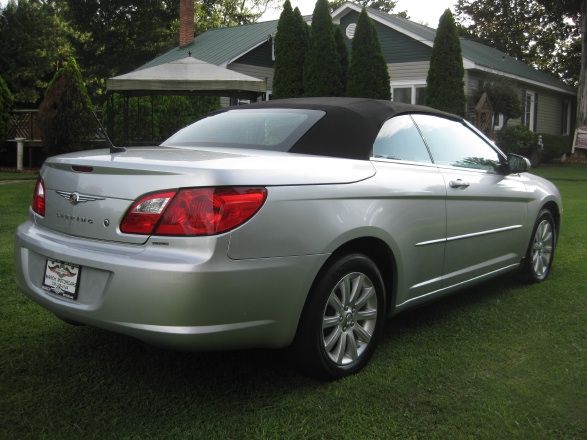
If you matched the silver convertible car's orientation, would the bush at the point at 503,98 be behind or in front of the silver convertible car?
in front

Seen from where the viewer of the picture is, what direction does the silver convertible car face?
facing away from the viewer and to the right of the viewer

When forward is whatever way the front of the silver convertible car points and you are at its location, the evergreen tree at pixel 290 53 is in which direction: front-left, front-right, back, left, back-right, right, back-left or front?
front-left

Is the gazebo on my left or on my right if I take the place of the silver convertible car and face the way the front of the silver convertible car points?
on my left

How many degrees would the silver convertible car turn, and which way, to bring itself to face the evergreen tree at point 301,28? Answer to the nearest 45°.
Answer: approximately 45° to its left

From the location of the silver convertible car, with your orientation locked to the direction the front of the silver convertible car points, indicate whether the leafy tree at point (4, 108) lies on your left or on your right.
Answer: on your left

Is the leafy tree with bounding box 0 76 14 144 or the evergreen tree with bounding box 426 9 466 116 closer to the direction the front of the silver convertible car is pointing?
the evergreen tree

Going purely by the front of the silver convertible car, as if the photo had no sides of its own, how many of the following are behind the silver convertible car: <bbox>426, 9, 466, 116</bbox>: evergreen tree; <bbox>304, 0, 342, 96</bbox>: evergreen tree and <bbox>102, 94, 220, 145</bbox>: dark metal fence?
0

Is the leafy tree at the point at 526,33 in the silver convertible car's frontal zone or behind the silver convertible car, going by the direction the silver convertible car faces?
frontal zone

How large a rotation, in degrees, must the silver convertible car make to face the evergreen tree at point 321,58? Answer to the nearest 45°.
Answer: approximately 45° to its left
